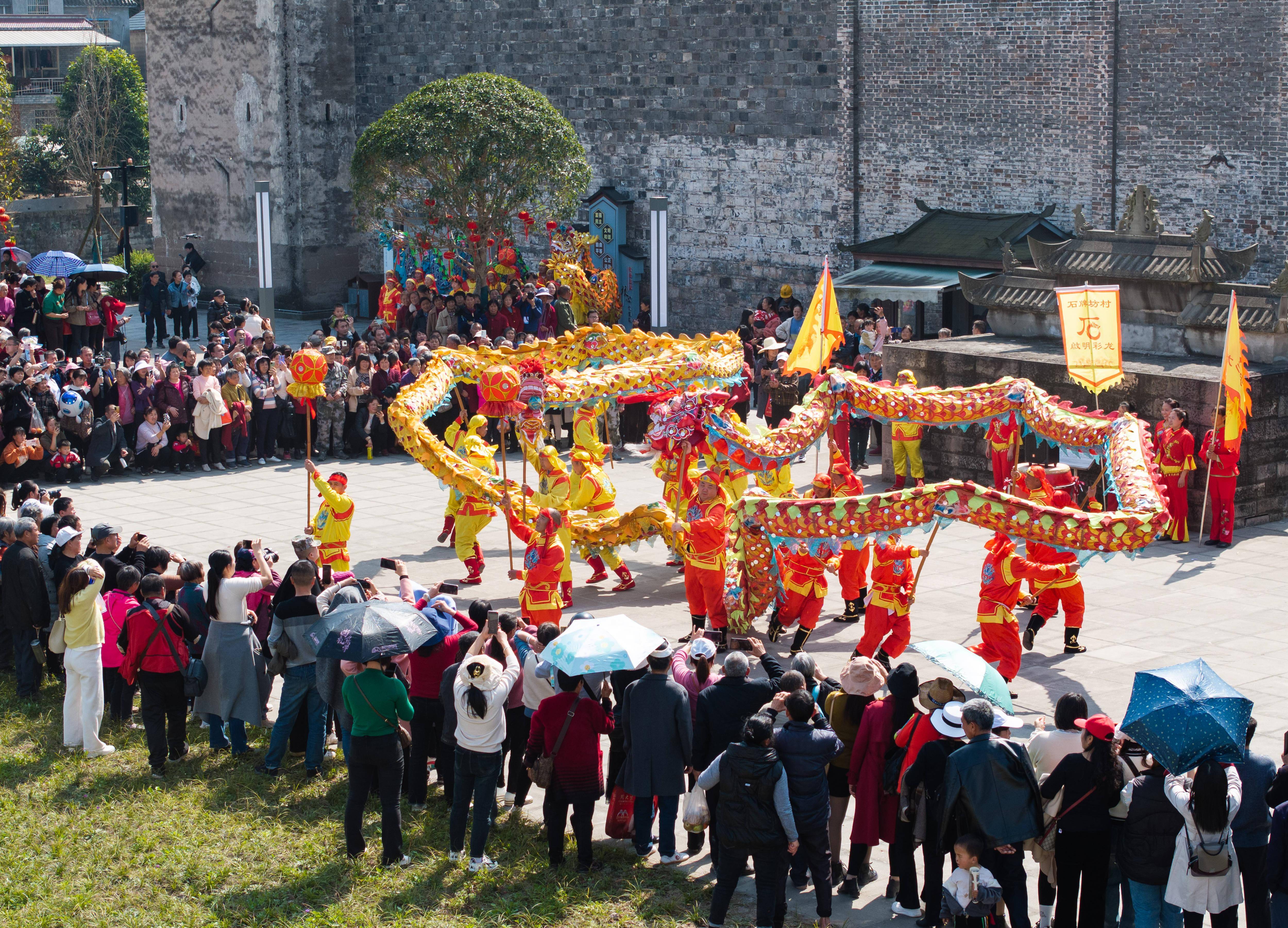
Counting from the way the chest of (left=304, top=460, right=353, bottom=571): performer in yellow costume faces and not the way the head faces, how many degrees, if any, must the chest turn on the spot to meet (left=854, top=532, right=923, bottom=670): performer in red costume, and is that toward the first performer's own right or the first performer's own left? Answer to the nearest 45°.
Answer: approximately 90° to the first performer's own left

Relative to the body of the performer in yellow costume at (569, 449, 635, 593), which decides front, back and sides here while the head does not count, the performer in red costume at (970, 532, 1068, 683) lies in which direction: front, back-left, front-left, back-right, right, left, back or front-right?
back-left

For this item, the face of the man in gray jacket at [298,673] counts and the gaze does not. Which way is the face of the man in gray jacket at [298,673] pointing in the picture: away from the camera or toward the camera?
away from the camera

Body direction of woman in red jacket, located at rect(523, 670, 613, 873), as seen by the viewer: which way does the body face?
away from the camera

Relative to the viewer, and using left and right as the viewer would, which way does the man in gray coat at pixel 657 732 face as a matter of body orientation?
facing away from the viewer

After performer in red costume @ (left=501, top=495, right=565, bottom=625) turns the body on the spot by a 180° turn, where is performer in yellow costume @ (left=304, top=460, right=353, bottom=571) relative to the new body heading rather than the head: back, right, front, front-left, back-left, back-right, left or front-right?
left

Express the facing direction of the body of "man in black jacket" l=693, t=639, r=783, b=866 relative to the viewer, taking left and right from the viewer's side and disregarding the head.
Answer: facing away from the viewer

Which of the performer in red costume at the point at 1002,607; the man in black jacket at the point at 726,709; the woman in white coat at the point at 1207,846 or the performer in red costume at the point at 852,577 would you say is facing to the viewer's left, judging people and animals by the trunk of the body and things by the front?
the performer in red costume at the point at 852,577

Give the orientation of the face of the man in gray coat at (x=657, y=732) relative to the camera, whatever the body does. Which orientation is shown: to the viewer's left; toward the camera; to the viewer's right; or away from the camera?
away from the camera

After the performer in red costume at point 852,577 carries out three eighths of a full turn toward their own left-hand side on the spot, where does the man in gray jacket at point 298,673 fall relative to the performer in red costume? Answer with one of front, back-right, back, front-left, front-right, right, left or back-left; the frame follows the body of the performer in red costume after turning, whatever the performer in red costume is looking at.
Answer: right

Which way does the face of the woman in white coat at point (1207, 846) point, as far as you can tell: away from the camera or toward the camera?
away from the camera

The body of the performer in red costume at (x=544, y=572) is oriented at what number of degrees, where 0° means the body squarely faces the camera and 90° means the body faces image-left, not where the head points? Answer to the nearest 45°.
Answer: approximately 45°

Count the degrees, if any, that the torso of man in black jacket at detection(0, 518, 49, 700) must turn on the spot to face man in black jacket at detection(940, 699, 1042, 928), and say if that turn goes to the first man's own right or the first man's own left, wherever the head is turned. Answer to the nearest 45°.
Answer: approximately 90° to the first man's own right
